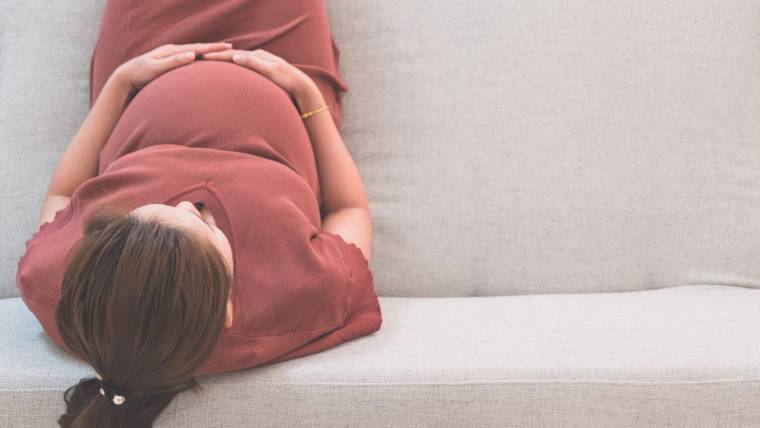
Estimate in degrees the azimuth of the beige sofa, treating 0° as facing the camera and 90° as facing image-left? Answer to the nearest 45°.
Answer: approximately 0°
